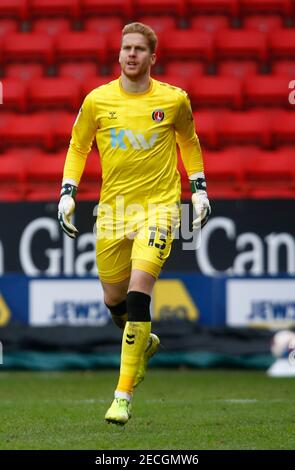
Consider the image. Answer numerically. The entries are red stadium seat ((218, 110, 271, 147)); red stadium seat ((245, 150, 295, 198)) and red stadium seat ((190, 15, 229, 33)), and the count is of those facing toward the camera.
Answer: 3

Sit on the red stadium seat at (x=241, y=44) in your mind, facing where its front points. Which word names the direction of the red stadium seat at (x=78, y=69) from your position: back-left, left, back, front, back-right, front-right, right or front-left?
right

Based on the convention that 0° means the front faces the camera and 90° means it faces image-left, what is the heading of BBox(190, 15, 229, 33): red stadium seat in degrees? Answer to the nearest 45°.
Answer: approximately 0°

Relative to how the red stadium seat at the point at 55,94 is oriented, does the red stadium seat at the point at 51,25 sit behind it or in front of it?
behind

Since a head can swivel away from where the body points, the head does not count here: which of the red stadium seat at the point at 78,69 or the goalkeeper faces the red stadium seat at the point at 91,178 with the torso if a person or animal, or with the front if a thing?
the red stadium seat at the point at 78,69

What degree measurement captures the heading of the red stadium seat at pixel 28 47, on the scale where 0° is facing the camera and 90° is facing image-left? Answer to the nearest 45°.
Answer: approximately 0°

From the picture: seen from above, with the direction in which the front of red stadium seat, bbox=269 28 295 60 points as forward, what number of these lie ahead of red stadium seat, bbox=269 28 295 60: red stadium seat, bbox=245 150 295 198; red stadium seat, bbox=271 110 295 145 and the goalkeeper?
3

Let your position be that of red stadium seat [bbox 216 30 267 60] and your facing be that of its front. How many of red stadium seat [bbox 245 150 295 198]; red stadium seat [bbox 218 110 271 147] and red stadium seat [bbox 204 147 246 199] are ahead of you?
3

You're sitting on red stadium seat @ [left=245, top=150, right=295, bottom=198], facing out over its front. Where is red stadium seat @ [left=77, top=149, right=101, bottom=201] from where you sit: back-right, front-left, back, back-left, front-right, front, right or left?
right

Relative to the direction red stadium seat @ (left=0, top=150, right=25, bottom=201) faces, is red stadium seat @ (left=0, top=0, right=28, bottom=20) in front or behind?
behind

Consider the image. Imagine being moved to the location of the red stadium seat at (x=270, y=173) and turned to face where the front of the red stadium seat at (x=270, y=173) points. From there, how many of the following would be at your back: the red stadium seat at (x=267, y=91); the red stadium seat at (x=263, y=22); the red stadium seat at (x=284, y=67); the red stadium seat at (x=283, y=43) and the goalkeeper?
4

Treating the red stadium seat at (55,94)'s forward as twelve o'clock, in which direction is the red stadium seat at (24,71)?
the red stadium seat at (24,71) is roughly at 5 o'clock from the red stadium seat at (55,94).

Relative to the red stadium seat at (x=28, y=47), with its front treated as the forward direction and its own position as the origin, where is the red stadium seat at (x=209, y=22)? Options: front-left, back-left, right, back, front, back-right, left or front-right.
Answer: left

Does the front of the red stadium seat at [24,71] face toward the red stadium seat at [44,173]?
yes

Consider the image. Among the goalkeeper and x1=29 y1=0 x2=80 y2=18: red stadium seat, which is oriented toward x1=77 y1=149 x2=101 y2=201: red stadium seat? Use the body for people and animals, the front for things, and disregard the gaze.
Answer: x1=29 y1=0 x2=80 y2=18: red stadium seat

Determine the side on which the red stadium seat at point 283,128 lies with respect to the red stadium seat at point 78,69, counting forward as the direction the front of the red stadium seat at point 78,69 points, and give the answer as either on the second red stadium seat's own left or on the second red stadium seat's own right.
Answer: on the second red stadium seat's own left

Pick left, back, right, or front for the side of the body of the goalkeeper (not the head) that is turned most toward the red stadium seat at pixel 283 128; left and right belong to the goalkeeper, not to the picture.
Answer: back
